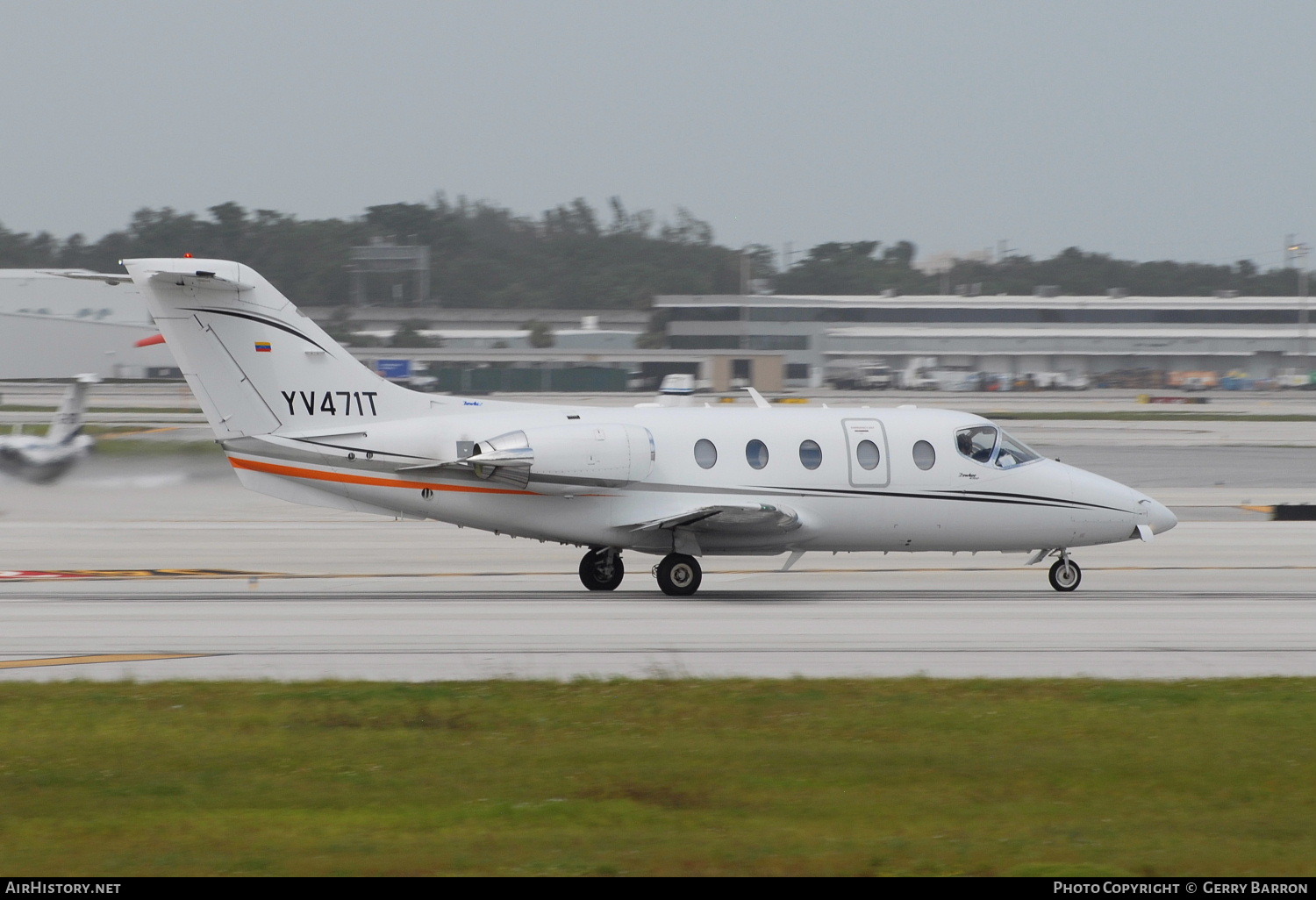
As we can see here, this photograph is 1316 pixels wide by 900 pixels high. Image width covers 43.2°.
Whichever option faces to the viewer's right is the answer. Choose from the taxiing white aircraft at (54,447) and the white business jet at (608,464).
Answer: the white business jet

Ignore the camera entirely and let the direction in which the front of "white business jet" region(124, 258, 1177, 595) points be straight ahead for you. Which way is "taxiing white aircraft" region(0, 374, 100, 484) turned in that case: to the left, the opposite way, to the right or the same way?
the opposite way

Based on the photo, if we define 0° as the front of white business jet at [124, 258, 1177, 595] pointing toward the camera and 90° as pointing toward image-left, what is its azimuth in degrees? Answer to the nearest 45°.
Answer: approximately 270°

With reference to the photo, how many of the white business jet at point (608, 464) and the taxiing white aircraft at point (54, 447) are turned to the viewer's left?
1

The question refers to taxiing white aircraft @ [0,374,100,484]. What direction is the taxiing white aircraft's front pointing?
to the viewer's left

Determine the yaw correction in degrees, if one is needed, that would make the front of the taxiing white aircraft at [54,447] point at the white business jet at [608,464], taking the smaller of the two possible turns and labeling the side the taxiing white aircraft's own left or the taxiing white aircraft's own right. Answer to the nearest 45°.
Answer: approximately 135° to the taxiing white aircraft's own left

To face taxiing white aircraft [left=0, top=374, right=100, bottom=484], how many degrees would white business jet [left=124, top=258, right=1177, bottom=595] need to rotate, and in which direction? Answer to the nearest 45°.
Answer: approximately 135° to its left
